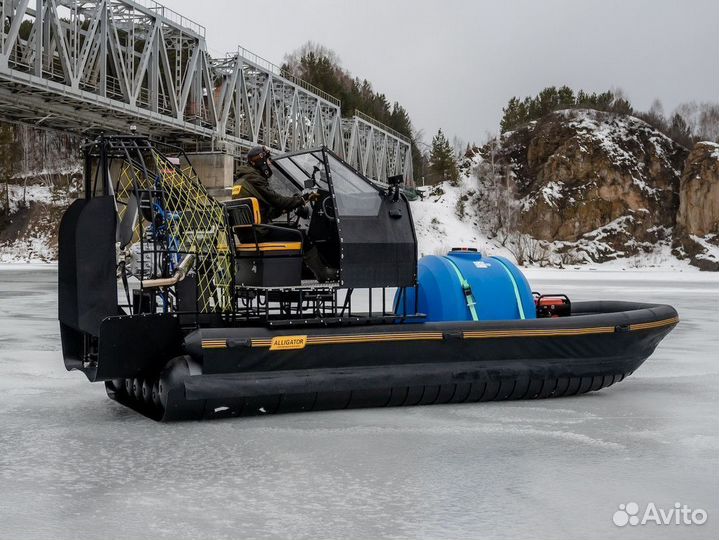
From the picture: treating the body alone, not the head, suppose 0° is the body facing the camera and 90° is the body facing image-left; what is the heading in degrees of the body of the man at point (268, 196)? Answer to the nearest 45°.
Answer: approximately 270°

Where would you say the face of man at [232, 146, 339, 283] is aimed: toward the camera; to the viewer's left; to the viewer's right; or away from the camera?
to the viewer's right

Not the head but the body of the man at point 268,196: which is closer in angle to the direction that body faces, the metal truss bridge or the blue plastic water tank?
the blue plastic water tank

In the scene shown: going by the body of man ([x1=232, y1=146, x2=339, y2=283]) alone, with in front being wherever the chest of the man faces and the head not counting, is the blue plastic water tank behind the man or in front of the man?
in front

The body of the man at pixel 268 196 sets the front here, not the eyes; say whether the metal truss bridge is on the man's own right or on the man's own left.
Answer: on the man's own left
